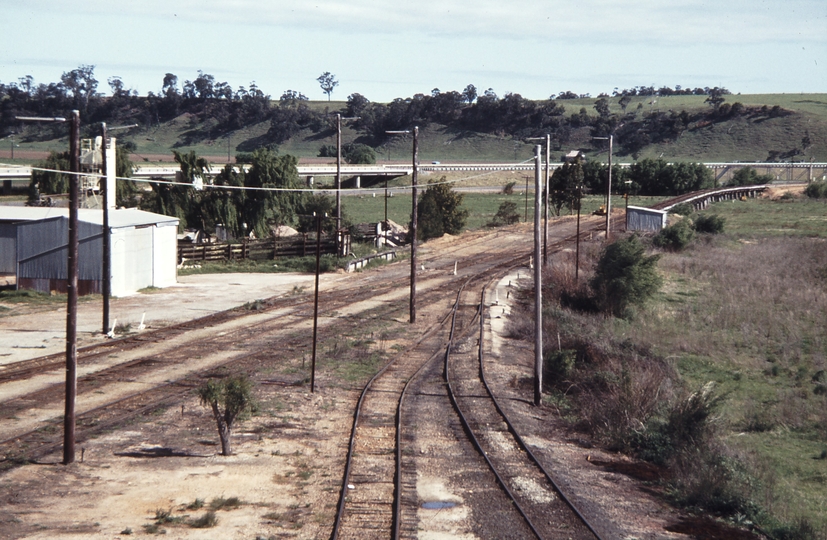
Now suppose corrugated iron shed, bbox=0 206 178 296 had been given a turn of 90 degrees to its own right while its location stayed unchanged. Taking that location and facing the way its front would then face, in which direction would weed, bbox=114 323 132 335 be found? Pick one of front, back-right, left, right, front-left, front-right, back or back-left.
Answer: front-left

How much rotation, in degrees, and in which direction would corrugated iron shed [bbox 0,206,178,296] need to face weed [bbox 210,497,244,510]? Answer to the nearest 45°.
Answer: approximately 45° to its right

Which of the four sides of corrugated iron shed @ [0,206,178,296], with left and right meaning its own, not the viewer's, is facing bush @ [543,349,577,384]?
front

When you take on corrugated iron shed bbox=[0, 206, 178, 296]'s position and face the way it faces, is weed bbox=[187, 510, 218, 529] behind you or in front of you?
in front

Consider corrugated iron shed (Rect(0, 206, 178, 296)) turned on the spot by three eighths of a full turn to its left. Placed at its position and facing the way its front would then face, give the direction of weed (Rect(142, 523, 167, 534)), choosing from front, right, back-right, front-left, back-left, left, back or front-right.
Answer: back

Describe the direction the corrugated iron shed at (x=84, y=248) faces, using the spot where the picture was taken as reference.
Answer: facing the viewer and to the right of the viewer

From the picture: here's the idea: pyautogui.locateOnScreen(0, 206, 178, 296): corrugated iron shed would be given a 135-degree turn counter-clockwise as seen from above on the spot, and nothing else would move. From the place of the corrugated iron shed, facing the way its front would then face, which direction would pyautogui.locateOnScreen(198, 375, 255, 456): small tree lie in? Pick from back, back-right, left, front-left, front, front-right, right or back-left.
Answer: back

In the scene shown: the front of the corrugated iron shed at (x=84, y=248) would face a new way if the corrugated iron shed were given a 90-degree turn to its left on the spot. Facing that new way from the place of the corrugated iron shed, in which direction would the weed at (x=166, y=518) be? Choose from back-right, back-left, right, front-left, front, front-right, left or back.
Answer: back-right

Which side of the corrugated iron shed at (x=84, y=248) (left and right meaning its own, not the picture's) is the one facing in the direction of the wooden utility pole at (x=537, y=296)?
front
